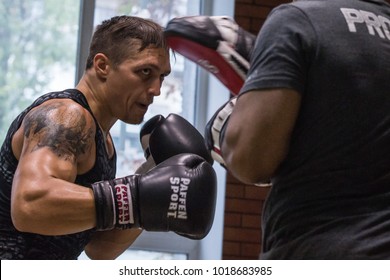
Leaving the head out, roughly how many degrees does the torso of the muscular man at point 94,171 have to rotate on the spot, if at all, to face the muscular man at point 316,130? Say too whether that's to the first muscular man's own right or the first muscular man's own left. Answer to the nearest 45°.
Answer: approximately 45° to the first muscular man's own right

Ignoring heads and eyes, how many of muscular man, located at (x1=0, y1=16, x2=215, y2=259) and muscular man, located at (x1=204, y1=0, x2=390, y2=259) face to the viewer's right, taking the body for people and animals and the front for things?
1

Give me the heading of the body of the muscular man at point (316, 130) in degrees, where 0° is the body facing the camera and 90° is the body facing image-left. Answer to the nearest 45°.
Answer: approximately 135°

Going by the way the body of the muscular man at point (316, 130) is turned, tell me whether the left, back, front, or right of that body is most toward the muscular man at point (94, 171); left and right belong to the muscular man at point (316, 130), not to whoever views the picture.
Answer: front

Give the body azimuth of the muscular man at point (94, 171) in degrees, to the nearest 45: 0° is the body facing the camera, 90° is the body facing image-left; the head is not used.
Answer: approximately 270°

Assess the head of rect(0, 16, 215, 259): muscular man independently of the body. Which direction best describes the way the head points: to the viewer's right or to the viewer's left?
to the viewer's right
